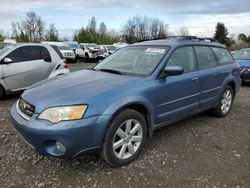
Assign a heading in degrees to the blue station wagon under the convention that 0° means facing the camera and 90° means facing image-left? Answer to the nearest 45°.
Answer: approximately 45°

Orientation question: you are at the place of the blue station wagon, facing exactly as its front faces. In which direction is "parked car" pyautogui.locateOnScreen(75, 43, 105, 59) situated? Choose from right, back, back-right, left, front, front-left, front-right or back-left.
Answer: back-right

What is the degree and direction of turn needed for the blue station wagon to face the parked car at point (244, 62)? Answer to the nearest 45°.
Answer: approximately 180°

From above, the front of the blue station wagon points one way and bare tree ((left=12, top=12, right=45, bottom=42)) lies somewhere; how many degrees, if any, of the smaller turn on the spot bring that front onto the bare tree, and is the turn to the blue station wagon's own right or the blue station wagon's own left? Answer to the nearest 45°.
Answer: approximately 135° to the blue station wagon's own right

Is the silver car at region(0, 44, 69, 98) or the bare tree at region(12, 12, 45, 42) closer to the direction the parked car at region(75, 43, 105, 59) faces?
the silver car

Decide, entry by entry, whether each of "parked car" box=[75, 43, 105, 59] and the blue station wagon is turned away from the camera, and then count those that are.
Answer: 0

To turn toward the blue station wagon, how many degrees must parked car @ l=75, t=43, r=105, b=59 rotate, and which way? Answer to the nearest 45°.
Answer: approximately 45° to its right

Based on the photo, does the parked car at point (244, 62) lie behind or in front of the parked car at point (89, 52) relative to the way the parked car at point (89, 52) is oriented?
in front
